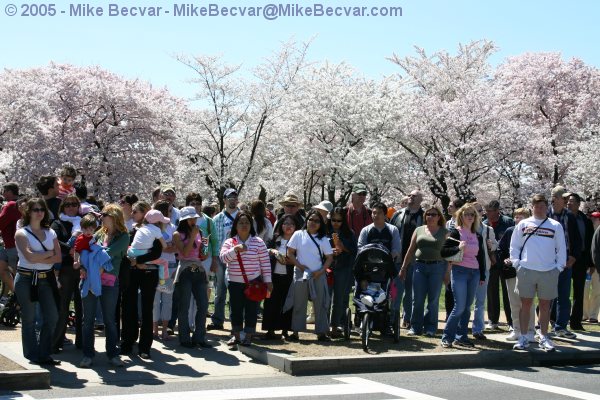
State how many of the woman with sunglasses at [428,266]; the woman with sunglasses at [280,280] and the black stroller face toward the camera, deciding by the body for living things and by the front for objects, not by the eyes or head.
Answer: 3

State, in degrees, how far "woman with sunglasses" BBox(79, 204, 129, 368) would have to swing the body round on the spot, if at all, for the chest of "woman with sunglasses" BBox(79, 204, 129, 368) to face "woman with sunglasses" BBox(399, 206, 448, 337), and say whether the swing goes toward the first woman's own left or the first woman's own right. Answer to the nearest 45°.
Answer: approximately 135° to the first woman's own left

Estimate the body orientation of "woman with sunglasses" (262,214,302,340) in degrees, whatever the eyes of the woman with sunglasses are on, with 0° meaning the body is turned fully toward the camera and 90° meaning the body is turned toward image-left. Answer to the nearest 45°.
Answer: approximately 0°

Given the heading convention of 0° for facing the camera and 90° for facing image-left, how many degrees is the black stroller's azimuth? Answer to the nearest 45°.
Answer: approximately 0°

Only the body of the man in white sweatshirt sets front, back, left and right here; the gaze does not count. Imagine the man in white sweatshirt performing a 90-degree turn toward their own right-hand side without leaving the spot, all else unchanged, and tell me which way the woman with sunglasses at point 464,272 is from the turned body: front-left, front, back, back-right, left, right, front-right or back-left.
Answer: front

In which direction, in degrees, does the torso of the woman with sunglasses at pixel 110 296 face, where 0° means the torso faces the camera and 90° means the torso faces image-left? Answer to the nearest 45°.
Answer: approximately 45°

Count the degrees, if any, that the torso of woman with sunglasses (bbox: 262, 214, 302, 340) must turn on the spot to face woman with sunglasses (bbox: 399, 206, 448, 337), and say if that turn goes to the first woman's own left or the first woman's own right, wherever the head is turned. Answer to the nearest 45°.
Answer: approximately 90° to the first woman's own left

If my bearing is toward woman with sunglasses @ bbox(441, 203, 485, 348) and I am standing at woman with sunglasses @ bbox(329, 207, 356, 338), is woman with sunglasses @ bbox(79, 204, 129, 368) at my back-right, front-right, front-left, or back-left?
back-right

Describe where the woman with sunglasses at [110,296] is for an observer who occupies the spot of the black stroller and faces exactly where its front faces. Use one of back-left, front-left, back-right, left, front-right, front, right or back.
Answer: front-right

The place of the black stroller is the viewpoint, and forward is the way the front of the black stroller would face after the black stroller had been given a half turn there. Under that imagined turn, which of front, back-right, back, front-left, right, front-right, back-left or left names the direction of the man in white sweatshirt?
right

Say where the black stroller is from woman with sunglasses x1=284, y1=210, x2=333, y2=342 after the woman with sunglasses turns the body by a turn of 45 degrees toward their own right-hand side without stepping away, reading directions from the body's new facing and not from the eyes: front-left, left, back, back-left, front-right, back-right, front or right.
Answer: back-left

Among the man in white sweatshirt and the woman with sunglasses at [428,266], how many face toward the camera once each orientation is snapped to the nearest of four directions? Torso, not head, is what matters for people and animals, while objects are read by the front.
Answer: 2

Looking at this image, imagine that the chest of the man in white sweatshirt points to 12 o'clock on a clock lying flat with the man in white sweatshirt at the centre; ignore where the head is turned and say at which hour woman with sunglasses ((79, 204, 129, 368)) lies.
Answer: The woman with sunglasses is roughly at 2 o'clock from the man in white sweatshirt.
